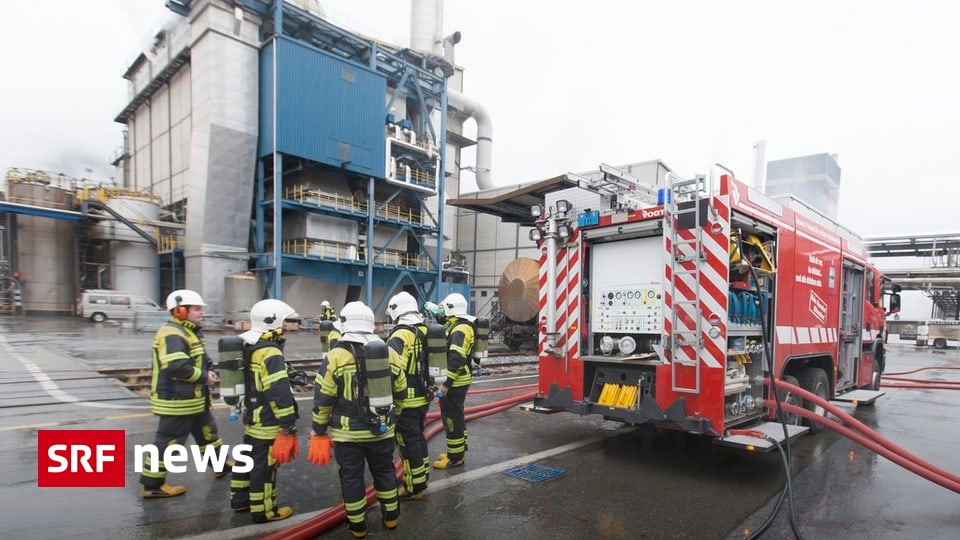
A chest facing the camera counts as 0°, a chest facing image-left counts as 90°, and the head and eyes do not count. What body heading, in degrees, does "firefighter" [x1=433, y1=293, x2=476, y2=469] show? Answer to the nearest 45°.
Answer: approximately 90°

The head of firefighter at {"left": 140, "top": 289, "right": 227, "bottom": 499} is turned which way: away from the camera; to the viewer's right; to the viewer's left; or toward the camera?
to the viewer's right

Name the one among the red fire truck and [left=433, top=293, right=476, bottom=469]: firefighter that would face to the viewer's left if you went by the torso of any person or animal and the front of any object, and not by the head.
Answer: the firefighter

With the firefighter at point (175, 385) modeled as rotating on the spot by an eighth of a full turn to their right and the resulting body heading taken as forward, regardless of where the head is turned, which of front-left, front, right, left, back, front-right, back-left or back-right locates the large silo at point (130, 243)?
back-left

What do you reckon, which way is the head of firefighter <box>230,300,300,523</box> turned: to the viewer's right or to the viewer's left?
to the viewer's right

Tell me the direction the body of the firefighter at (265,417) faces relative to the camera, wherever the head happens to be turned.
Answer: to the viewer's right

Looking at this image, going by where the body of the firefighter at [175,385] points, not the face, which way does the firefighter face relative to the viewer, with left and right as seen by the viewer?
facing to the right of the viewer

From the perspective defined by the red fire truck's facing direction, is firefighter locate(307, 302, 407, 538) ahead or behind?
behind

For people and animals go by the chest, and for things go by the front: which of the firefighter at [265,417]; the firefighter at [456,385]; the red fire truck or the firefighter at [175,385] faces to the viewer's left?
the firefighter at [456,385]
